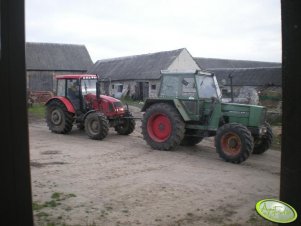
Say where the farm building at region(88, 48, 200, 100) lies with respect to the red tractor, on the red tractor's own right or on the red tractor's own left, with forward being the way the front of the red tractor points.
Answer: on the red tractor's own left

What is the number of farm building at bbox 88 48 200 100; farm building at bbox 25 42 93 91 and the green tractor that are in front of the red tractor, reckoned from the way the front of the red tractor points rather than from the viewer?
1

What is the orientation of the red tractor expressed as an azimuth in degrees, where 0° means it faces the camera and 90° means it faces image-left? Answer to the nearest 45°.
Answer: approximately 315°

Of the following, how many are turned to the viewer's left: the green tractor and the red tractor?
0

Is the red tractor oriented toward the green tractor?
yes

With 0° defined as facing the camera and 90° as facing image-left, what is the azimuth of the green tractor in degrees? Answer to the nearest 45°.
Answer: approximately 315°

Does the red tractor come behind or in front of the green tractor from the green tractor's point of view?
behind

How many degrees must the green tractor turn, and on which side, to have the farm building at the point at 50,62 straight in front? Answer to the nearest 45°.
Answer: approximately 180°

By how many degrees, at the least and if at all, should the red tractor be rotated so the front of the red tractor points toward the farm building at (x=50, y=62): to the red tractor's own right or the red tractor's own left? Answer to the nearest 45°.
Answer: approximately 135° to the red tractor's own left

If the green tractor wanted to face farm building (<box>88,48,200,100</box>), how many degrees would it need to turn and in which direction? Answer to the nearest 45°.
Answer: approximately 135° to its left

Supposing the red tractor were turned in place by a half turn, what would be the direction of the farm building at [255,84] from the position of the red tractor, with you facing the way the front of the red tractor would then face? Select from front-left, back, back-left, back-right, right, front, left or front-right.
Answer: right
